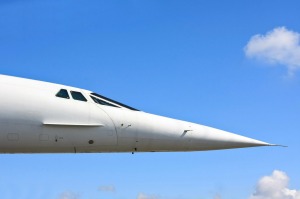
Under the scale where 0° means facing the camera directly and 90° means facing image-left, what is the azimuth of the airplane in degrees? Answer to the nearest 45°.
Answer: approximately 270°
